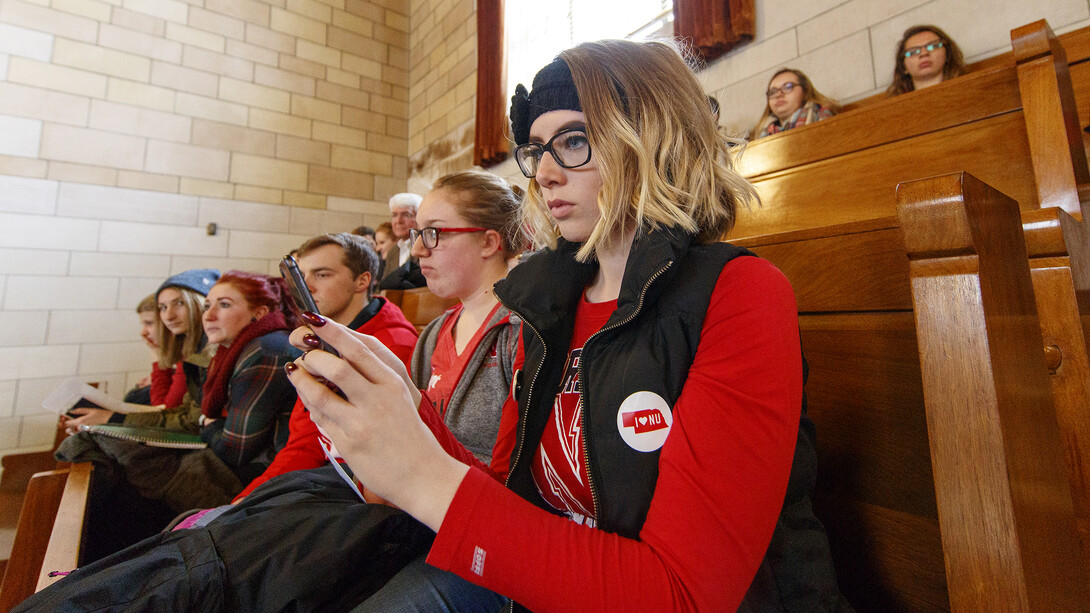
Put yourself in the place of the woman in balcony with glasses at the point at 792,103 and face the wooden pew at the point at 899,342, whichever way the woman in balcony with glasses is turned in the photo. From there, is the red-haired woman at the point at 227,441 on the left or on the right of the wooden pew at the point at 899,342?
right

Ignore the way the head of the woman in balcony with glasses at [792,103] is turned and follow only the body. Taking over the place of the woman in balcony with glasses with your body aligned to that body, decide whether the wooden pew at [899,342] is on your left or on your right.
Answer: on your left

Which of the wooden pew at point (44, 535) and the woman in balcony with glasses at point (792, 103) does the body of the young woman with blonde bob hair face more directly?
the wooden pew

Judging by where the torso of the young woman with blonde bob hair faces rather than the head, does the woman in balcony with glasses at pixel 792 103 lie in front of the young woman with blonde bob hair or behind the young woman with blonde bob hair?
behind

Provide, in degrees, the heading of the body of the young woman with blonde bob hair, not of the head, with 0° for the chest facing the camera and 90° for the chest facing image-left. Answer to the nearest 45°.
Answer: approximately 45°

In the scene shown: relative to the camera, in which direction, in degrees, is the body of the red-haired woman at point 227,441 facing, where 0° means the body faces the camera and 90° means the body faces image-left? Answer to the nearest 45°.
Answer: approximately 90°

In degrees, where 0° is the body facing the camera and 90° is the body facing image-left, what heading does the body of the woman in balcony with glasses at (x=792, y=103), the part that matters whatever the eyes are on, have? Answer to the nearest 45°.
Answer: approximately 45°

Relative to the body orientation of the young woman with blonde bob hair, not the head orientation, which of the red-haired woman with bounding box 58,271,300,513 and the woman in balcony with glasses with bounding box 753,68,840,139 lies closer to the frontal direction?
the red-haired woman

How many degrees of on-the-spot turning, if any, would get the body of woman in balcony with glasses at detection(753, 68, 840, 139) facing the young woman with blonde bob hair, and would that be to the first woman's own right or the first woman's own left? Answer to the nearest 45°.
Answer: approximately 45° to the first woman's own left

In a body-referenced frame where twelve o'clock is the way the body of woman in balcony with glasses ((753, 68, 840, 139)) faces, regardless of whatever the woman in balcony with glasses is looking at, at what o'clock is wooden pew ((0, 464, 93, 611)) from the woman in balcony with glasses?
The wooden pew is roughly at 12 o'clock from the woman in balcony with glasses.

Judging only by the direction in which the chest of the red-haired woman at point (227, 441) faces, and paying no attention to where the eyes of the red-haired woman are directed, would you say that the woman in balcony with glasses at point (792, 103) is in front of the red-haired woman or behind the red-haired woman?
behind

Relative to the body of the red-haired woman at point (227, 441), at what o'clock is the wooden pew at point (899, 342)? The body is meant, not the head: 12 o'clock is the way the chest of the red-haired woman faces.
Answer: The wooden pew is roughly at 8 o'clock from the red-haired woman.

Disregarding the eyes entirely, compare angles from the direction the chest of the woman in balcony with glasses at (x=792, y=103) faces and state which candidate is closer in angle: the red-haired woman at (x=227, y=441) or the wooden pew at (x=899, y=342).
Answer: the red-haired woman
